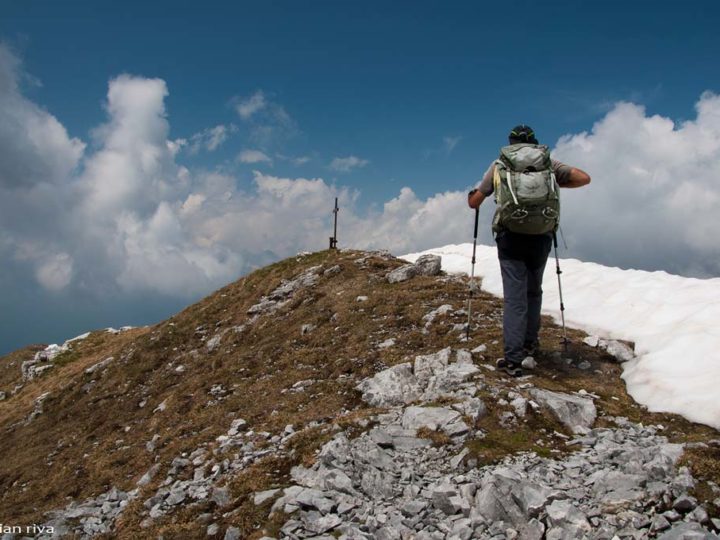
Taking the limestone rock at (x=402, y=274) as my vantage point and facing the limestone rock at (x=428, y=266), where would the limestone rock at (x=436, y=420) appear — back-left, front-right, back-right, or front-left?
back-right

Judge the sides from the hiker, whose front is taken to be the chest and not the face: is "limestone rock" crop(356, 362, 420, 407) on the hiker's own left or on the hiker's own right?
on the hiker's own left

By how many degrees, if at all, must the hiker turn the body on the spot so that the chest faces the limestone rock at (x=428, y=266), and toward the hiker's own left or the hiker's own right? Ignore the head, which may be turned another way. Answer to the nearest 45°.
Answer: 0° — they already face it

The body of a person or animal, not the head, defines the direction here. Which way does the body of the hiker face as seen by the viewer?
away from the camera
